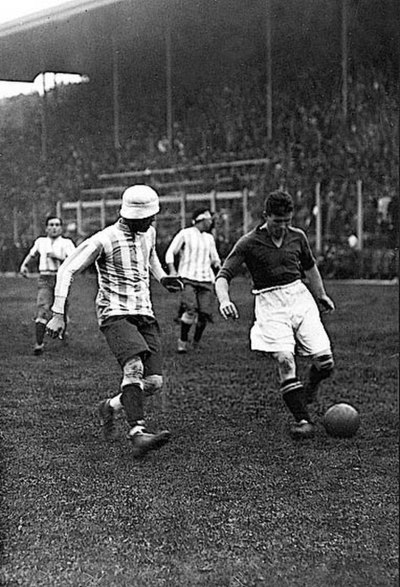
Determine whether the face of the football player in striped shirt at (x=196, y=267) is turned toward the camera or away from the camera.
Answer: toward the camera

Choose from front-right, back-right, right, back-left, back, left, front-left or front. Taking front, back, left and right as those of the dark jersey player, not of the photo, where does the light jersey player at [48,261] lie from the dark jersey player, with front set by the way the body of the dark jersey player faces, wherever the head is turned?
back-right

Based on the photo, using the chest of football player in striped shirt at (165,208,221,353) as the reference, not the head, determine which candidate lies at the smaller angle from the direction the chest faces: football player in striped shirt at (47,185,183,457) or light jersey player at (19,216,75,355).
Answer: the football player in striped shirt

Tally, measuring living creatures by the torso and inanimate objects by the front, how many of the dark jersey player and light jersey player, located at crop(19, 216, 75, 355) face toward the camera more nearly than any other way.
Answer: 2

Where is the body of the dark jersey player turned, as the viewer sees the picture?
toward the camera

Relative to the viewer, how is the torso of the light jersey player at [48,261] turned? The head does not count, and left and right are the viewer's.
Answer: facing the viewer

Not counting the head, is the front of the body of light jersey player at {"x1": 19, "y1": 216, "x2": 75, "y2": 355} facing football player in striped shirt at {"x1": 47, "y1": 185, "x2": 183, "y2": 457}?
yes

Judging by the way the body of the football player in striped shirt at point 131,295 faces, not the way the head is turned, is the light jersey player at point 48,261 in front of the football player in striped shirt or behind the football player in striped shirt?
behind

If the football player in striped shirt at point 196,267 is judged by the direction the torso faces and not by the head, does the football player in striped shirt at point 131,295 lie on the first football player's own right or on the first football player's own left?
on the first football player's own right

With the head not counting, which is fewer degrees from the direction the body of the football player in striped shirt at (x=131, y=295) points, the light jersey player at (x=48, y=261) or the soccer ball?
the soccer ball

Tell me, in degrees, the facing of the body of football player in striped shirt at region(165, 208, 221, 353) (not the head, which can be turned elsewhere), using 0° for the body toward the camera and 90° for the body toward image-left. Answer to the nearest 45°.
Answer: approximately 315°

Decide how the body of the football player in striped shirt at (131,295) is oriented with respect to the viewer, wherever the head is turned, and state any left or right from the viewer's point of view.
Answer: facing the viewer and to the right of the viewer
